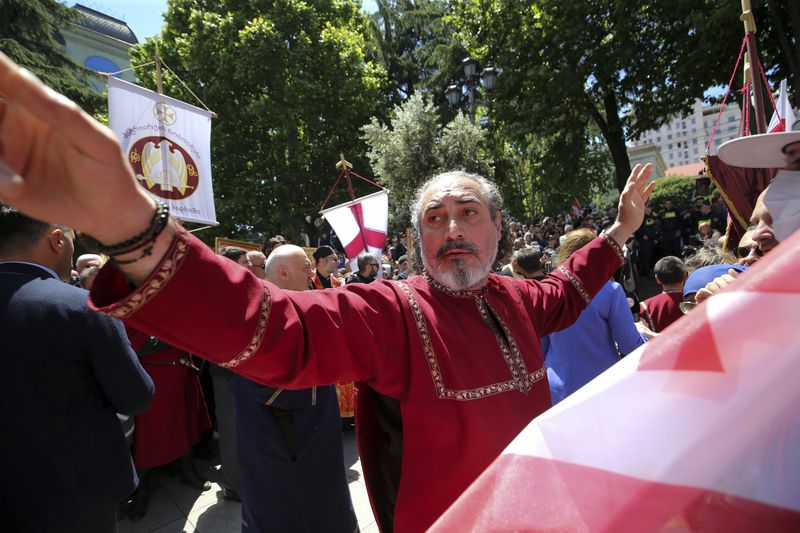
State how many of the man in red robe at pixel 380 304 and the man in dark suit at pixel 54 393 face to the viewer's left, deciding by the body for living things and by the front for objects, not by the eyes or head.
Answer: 0

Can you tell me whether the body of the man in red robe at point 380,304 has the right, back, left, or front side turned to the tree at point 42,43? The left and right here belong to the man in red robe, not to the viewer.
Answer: back

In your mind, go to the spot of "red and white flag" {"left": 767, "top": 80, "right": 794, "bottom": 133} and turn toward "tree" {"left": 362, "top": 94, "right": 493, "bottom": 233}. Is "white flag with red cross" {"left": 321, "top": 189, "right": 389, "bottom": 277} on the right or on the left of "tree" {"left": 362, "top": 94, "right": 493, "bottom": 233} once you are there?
left

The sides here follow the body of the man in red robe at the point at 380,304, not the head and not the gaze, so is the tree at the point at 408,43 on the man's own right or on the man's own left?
on the man's own left

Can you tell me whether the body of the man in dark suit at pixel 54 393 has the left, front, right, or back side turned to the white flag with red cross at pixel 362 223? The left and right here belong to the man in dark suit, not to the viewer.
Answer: front

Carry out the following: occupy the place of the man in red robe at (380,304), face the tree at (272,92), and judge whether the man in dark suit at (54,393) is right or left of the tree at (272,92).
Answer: left

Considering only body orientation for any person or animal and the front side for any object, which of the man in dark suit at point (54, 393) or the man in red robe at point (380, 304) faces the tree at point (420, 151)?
the man in dark suit

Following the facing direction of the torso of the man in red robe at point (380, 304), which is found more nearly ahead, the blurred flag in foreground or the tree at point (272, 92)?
the blurred flag in foreground

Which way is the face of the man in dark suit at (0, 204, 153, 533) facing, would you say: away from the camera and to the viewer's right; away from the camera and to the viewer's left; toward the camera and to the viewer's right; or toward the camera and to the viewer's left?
away from the camera and to the viewer's right

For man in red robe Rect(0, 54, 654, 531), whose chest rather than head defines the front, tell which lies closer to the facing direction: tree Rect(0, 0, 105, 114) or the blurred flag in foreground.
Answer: the blurred flag in foreground
